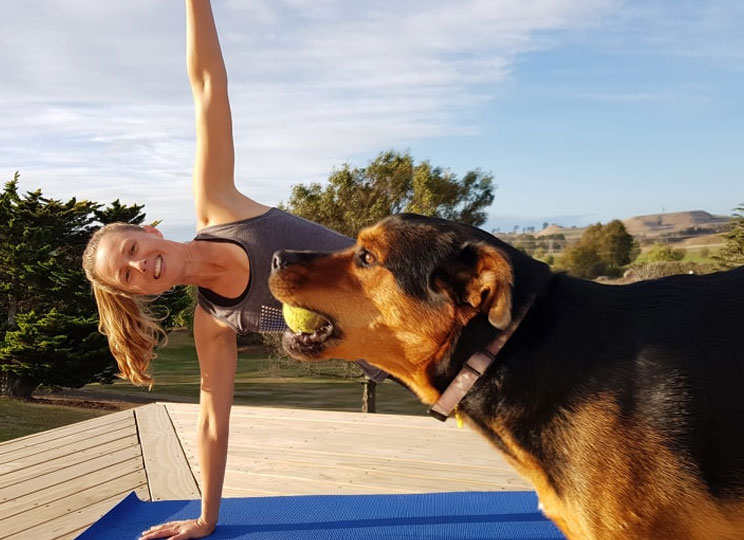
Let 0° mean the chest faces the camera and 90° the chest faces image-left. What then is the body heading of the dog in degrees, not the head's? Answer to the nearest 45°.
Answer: approximately 90°

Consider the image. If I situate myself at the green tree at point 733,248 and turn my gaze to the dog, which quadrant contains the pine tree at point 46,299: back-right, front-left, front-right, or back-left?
front-right

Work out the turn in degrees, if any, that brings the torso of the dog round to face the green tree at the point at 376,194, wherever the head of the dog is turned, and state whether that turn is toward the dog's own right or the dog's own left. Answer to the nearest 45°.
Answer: approximately 90° to the dog's own right

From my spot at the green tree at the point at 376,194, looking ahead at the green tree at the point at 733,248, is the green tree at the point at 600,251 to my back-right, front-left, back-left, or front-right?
front-left

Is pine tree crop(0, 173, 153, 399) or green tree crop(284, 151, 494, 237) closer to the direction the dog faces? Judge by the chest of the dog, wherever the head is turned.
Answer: the pine tree

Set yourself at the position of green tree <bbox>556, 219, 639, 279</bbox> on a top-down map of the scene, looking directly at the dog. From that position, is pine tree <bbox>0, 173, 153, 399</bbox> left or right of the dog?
right

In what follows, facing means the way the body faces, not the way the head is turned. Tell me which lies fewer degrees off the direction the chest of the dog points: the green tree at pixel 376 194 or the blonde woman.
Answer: the blonde woman

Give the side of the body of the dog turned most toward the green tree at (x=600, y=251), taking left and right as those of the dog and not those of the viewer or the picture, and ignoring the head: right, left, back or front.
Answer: right

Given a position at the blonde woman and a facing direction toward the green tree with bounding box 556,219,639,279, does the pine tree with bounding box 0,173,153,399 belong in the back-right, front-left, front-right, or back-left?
front-left
